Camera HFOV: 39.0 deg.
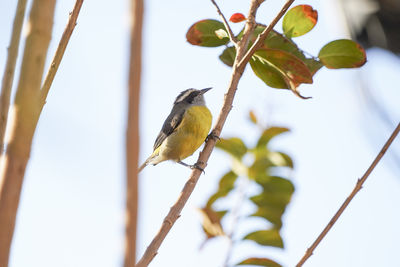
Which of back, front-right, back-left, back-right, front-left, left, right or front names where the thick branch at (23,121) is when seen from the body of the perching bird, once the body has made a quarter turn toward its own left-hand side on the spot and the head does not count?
back

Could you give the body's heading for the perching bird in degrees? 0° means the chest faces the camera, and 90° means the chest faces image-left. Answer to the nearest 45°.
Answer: approximately 270°
